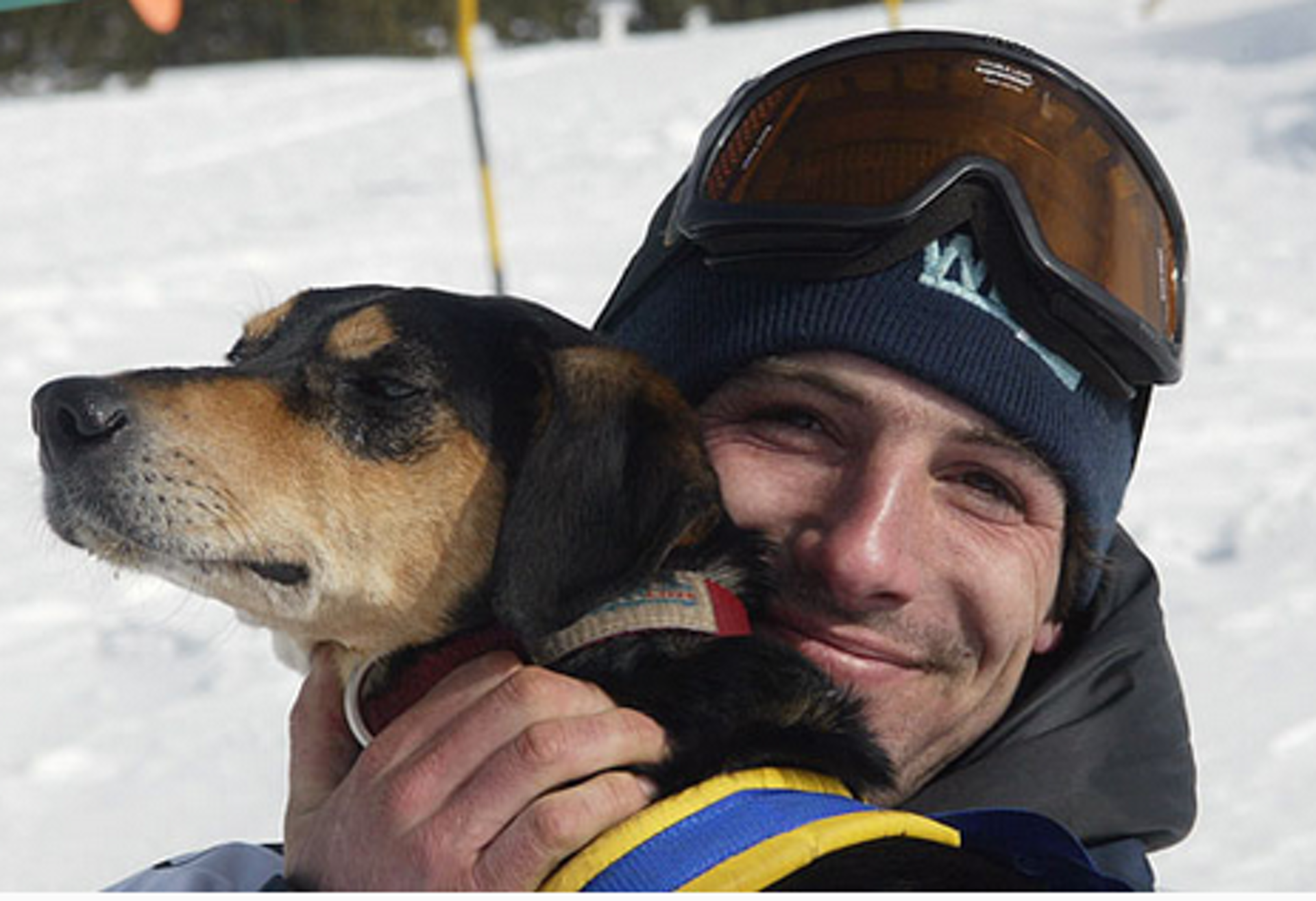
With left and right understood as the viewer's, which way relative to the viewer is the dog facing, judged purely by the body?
facing to the left of the viewer

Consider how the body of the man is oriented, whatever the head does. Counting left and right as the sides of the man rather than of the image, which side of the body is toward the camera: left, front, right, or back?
front

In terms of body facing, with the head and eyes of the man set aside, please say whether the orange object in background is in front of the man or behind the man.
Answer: behind

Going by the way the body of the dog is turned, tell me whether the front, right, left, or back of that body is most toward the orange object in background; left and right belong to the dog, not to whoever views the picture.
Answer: right

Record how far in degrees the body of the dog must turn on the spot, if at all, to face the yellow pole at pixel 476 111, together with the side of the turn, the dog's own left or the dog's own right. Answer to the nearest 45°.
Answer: approximately 90° to the dog's own right
